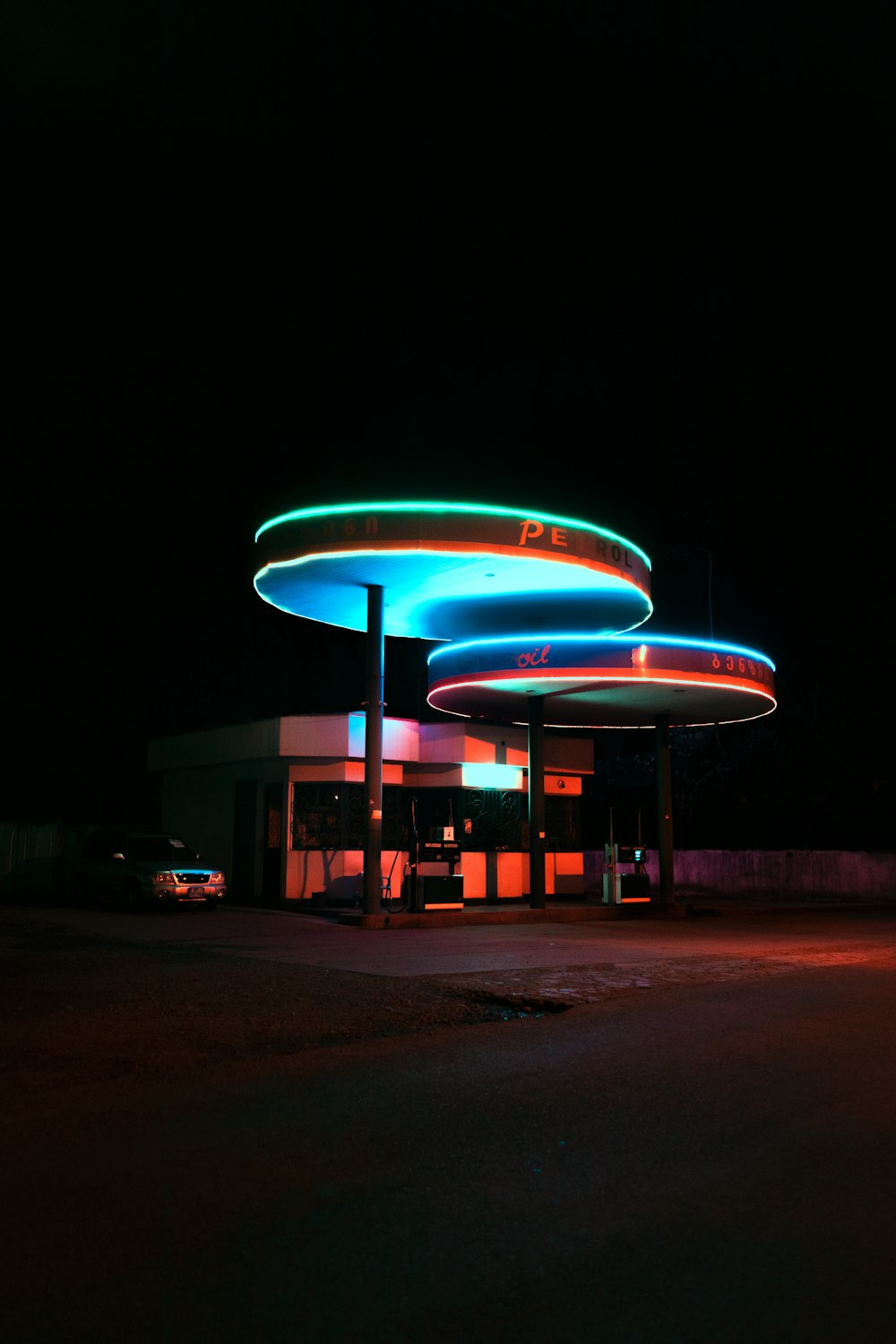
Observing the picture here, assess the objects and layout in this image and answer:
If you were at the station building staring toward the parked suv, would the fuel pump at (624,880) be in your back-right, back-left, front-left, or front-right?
back-left

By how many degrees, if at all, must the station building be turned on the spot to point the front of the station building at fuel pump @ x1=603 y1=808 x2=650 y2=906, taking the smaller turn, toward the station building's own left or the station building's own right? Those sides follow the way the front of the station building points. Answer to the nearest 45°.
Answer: approximately 45° to the station building's own left

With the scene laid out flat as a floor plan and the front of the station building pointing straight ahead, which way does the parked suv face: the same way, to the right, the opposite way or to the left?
the same way

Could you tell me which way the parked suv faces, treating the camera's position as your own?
facing the viewer and to the right of the viewer

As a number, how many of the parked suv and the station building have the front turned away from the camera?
0

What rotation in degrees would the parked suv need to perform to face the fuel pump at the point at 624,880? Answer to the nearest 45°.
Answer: approximately 45° to its left

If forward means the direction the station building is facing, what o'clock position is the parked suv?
The parked suv is roughly at 3 o'clock from the station building.

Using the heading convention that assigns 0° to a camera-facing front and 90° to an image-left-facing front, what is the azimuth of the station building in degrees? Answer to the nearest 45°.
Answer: approximately 315°

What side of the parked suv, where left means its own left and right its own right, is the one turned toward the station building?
left
